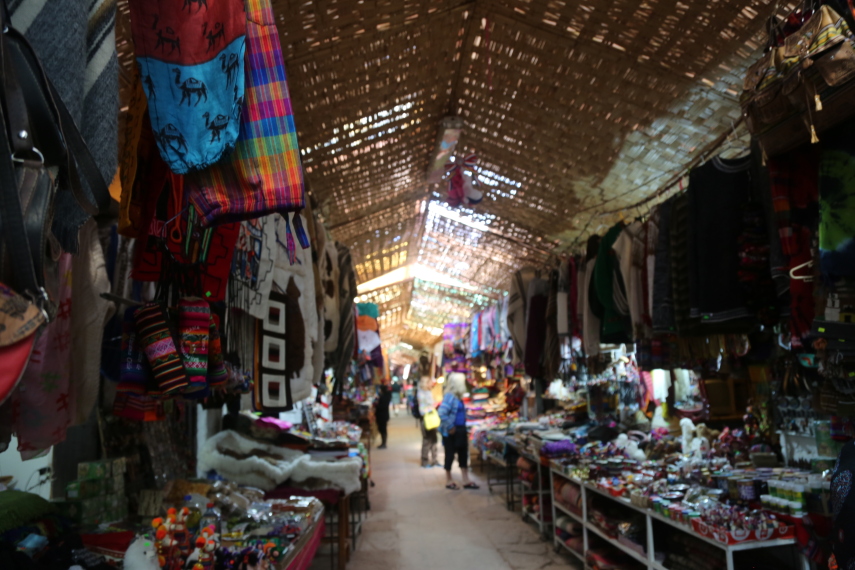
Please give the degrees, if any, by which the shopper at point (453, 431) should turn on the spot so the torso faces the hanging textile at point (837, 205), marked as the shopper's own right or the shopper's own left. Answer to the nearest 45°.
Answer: approximately 90° to the shopper's own right

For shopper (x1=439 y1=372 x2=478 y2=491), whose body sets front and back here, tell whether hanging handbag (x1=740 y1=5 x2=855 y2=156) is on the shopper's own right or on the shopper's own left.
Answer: on the shopper's own right

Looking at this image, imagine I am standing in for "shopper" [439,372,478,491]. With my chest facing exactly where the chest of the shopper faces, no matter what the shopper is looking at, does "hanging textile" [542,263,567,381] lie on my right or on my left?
on my right

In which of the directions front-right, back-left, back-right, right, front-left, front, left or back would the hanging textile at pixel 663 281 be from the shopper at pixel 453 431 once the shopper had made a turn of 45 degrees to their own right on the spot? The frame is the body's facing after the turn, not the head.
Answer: front-right

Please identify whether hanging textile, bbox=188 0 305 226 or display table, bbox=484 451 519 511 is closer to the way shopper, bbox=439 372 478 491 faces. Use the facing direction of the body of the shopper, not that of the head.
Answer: the display table

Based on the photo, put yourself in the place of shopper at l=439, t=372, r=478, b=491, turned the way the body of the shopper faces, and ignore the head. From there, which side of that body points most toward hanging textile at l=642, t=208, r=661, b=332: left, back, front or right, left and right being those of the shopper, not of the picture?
right
